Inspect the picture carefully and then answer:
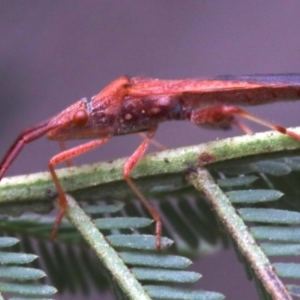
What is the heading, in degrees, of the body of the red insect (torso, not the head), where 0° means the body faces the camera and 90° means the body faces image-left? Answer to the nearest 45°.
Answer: approximately 90°
